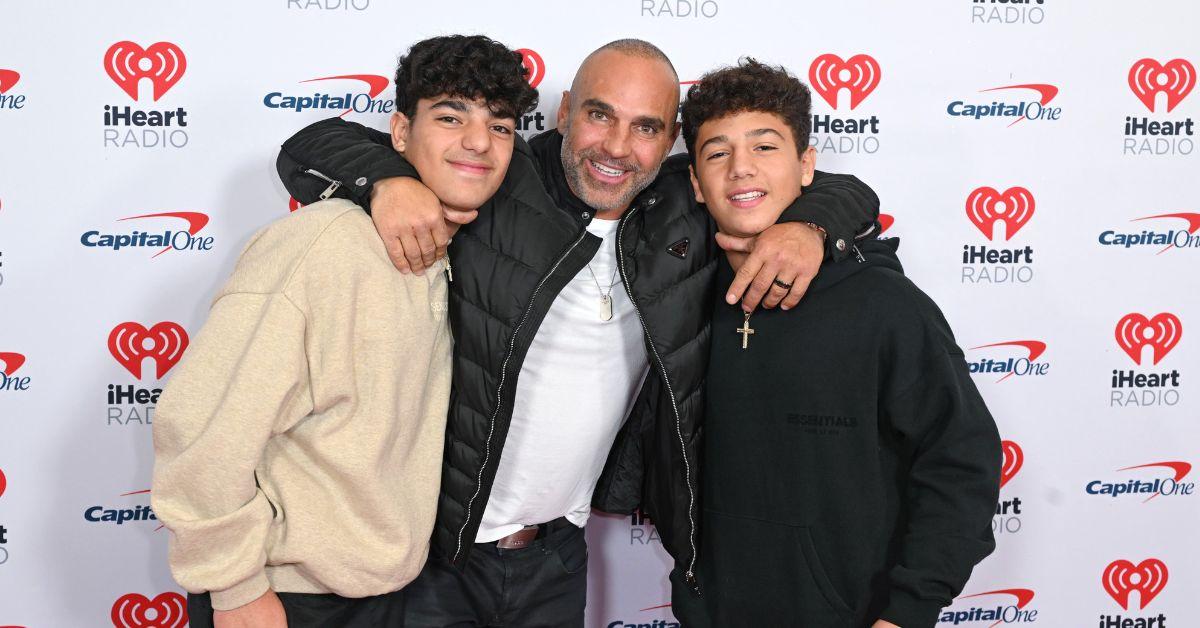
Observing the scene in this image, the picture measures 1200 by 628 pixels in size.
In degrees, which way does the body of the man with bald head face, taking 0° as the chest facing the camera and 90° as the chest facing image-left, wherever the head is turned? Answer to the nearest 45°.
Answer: approximately 0°

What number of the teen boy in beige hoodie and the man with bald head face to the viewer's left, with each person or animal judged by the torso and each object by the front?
0

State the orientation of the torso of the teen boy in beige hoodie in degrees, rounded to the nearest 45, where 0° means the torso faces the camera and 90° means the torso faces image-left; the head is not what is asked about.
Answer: approximately 315°
